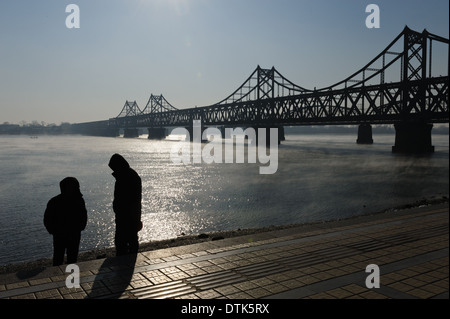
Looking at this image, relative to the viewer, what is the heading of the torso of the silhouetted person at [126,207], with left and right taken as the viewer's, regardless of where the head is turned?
facing to the left of the viewer

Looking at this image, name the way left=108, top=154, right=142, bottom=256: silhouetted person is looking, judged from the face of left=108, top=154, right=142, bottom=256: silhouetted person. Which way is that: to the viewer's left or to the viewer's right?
to the viewer's left

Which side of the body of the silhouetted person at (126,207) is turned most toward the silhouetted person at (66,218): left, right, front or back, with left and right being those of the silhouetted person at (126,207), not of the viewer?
front
